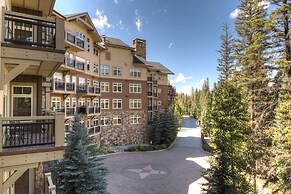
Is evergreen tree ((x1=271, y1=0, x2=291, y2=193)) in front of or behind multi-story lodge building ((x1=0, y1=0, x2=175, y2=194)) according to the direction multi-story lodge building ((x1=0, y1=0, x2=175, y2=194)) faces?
in front

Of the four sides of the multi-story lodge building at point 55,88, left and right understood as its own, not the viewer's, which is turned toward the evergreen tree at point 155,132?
left

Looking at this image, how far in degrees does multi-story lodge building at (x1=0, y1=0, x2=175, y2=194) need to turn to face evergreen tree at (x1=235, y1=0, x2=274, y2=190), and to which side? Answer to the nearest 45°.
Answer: approximately 45° to its left

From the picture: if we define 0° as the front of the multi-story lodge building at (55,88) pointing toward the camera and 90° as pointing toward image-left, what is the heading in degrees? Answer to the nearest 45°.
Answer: approximately 315°

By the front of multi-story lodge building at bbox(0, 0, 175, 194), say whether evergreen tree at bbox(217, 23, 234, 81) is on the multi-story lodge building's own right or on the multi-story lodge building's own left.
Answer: on the multi-story lodge building's own left

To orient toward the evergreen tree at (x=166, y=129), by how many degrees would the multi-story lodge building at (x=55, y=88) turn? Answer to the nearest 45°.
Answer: approximately 90° to its left
